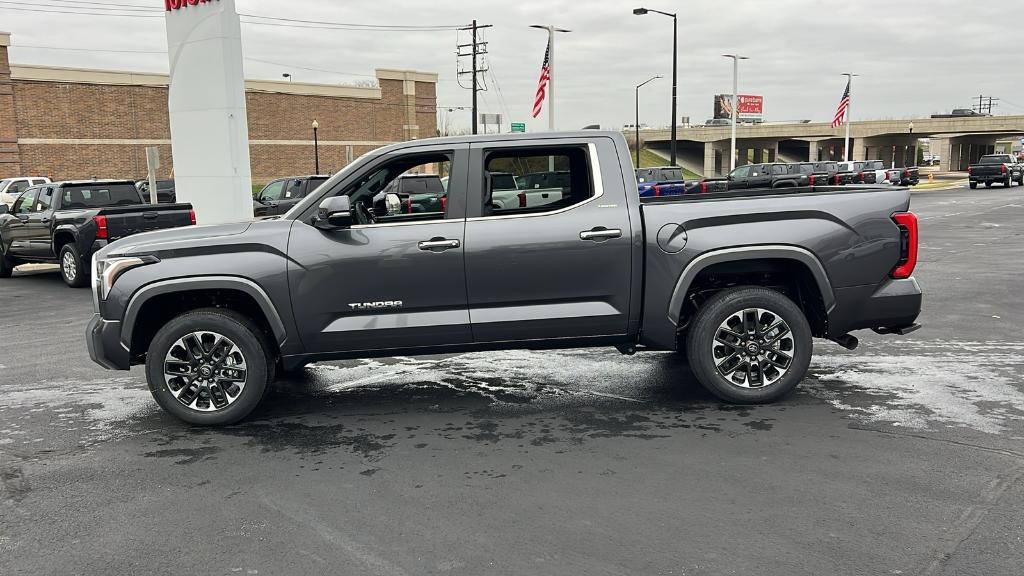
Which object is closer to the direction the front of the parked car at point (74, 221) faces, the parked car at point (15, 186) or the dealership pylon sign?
the parked car

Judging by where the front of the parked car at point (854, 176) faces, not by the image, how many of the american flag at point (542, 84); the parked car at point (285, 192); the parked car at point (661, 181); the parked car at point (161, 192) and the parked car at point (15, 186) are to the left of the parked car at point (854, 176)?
5

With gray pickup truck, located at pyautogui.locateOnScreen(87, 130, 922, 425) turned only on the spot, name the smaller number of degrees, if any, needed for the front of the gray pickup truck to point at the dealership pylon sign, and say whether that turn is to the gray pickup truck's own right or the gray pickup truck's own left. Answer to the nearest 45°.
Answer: approximately 45° to the gray pickup truck's own right

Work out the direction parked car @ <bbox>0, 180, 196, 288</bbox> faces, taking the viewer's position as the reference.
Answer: facing away from the viewer and to the left of the viewer

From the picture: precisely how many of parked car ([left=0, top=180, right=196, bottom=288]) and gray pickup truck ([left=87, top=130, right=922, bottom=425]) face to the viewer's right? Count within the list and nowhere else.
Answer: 0

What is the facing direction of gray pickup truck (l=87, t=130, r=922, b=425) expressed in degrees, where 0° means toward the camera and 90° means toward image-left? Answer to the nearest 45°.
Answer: approximately 90°

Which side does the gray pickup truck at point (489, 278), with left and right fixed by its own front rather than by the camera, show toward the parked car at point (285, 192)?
right

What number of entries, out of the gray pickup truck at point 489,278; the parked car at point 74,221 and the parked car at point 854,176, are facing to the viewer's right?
0

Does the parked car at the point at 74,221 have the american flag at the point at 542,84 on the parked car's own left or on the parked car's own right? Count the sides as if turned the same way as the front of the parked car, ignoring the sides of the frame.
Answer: on the parked car's own right

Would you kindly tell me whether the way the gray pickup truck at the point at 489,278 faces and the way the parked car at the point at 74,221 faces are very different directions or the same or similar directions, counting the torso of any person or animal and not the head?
same or similar directions

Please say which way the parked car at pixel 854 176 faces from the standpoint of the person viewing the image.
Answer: facing away from the viewer and to the left of the viewer
